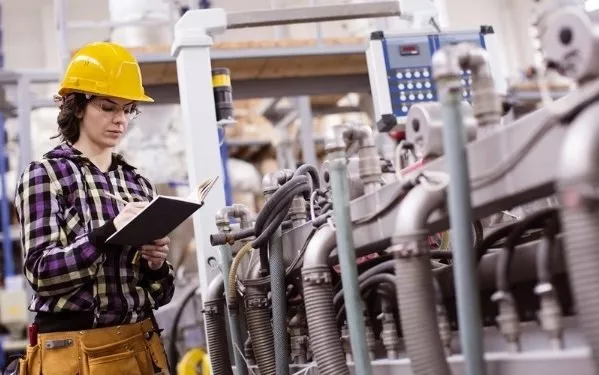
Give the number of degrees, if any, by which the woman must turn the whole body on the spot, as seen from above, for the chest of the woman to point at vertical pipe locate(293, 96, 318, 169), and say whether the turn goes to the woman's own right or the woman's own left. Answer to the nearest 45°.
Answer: approximately 90° to the woman's own left

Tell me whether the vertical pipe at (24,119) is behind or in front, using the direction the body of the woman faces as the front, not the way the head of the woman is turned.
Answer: behind

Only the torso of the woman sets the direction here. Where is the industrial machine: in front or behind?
in front

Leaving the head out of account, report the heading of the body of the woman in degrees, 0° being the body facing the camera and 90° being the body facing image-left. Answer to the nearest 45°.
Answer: approximately 315°

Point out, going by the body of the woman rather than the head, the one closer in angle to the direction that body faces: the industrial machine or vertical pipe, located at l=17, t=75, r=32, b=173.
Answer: the industrial machine

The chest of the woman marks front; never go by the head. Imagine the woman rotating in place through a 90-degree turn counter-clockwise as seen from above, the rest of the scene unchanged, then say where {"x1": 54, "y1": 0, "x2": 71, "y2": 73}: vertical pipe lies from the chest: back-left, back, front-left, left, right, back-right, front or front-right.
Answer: front-left

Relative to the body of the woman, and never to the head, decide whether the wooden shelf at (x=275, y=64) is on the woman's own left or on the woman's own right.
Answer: on the woman's own left

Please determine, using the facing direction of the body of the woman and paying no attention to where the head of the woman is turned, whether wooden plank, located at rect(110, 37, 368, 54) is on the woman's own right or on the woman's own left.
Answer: on the woman's own left

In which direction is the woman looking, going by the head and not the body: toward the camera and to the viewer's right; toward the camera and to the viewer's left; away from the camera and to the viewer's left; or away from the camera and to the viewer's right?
toward the camera and to the viewer's right
